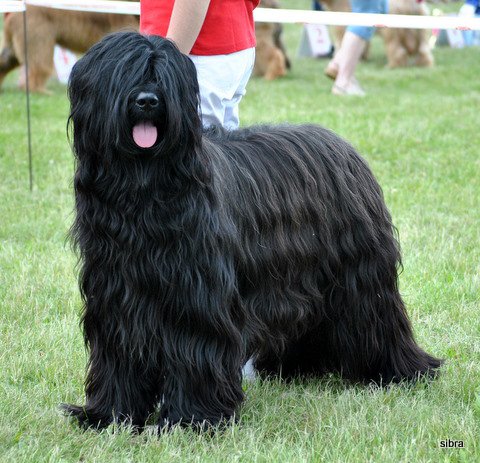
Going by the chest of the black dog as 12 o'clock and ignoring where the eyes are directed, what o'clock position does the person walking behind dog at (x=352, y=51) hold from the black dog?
The person walking behind dog is roughly at 5 o'clock from the black dog.

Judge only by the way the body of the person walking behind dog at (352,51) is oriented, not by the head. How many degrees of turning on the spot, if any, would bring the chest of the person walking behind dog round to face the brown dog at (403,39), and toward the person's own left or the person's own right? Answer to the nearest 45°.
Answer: approximately 90° to the person's own left

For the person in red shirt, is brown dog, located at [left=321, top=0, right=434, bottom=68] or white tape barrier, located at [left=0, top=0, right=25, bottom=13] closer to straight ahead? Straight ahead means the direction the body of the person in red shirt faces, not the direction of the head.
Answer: the white tape barrier

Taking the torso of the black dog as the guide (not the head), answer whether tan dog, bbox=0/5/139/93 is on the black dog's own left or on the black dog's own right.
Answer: on the black dog's own right

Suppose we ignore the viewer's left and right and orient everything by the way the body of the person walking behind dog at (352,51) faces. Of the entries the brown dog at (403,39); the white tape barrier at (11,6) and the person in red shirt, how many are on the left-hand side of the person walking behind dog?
1

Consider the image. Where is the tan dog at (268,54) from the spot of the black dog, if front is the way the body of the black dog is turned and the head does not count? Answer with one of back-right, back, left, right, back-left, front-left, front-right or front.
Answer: back-right
